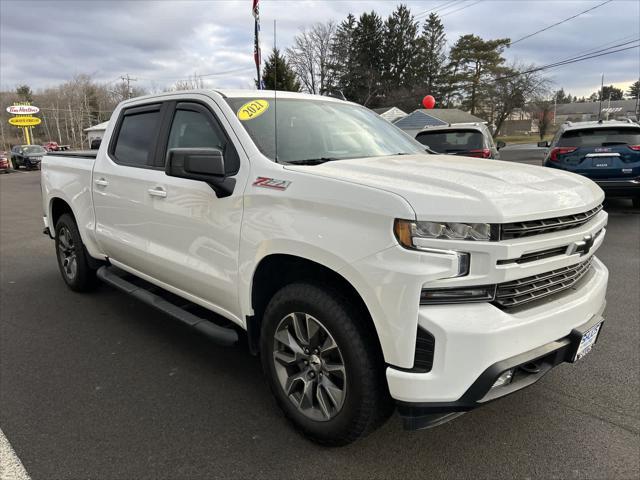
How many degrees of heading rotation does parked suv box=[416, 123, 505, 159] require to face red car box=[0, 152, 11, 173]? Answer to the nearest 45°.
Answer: approximately 45° to its left

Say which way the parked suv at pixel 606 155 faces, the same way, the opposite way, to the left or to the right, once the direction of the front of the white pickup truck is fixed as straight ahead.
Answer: to the left

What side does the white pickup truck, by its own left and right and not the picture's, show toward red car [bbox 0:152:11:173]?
back

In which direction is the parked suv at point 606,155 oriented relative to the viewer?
away from the camera

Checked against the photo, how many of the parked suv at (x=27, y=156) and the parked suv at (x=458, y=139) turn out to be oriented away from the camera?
1

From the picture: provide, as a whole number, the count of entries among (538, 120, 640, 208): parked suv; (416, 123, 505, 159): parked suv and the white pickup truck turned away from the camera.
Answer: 2

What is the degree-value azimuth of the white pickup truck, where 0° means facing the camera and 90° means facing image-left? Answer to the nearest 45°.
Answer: approximately 315°

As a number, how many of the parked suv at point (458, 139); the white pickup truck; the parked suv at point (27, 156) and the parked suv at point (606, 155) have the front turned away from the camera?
2

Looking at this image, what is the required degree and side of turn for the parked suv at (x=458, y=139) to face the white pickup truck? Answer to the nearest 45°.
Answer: approximately 180°

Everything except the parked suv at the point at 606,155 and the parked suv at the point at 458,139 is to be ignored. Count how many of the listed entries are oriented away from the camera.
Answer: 2

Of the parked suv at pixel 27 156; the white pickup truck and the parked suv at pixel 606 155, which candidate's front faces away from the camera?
the parked suv at pixel 606 155

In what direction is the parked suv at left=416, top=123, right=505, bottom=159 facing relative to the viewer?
away from the camera

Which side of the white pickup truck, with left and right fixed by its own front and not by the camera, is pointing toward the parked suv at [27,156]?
back

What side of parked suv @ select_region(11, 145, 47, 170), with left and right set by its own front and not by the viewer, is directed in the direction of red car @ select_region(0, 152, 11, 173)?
right
